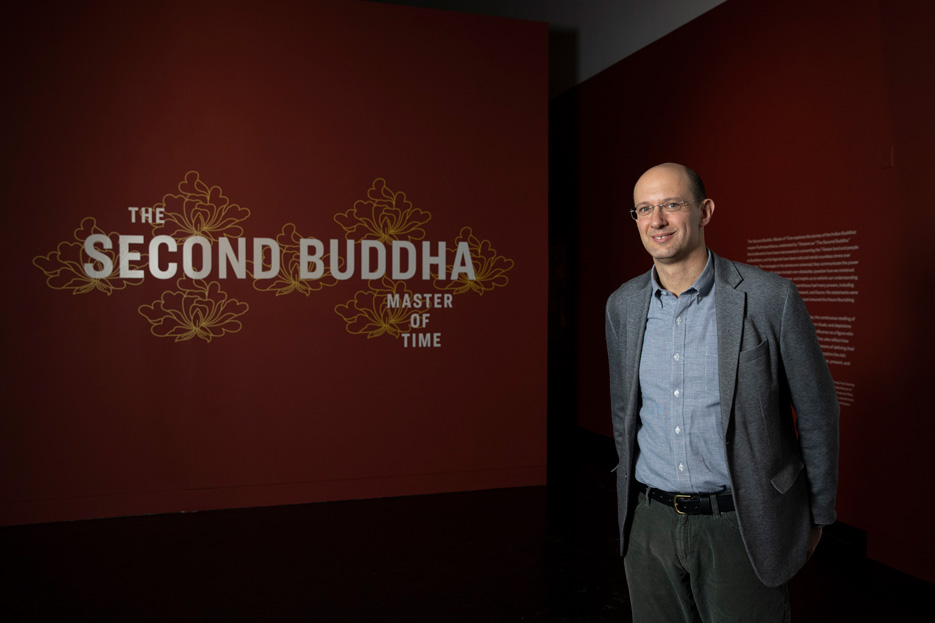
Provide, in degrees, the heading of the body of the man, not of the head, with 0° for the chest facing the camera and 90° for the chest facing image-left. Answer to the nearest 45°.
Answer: approximately 45°
